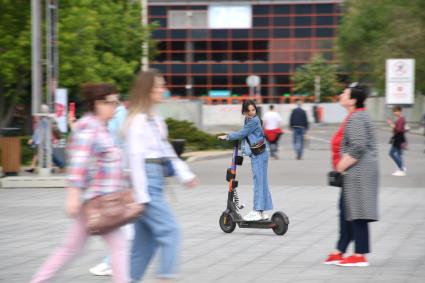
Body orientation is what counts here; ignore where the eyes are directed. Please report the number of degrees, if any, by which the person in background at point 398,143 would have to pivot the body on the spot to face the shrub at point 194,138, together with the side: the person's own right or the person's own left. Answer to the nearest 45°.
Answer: approximately 45° to the person's own right

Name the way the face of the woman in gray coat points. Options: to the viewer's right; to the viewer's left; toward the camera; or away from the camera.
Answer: to the viewer's left

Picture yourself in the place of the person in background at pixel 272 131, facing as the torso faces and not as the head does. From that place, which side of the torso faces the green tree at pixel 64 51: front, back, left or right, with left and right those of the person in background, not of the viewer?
left

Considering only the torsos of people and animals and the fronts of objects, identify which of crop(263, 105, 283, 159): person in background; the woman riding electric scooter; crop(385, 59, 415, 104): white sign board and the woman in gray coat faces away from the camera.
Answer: the person in background

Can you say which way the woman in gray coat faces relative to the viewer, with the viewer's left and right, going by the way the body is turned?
facing to the left of the viewer

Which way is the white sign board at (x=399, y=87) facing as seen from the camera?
toward the camera

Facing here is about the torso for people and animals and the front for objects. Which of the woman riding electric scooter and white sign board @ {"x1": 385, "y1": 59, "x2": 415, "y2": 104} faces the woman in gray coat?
the white sign board
